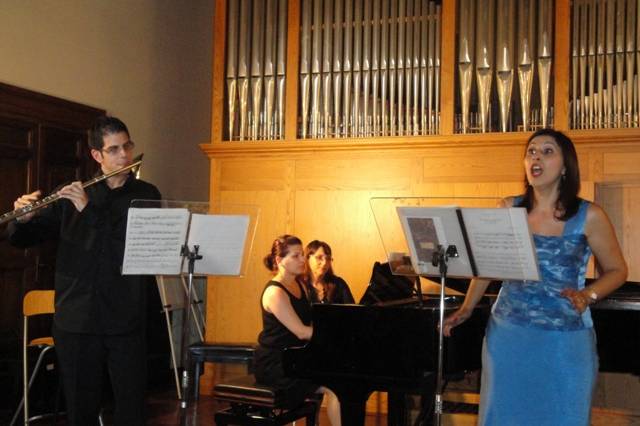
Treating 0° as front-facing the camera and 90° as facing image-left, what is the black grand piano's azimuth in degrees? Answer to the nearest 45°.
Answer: approximately 90°

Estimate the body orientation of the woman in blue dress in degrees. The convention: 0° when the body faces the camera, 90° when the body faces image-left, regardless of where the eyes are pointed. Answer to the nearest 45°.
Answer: approximately 45°

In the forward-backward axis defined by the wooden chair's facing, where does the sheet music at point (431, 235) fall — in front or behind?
in front

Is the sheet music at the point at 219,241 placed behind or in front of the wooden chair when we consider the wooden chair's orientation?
in front

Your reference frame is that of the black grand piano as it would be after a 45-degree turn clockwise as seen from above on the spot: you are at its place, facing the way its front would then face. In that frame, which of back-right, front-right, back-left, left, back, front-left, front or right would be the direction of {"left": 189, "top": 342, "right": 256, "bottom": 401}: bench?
front

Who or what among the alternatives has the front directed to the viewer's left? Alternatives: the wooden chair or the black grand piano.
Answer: the black grand piano

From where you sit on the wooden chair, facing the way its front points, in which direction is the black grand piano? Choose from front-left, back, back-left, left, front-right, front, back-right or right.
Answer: front

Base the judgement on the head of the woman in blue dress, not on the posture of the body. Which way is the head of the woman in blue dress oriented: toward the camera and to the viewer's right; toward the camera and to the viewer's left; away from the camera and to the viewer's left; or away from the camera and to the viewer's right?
toward the camera and to the viewer's left

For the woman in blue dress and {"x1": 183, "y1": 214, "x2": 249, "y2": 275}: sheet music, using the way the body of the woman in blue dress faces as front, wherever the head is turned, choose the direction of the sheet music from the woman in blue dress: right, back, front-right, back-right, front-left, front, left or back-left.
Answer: front-right

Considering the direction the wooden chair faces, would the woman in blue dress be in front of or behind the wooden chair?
in front

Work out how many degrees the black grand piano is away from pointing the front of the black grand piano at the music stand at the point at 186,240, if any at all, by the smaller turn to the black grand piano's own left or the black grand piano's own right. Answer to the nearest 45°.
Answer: approximately 45° to the black grand piano's own left

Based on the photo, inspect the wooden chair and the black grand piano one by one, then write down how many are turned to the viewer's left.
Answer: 1

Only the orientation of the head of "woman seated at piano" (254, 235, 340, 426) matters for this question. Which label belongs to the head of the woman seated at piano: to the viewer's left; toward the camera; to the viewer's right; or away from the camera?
to the viewer's right

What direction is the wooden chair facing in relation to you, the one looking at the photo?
facing the viewer and to the right of the viewer

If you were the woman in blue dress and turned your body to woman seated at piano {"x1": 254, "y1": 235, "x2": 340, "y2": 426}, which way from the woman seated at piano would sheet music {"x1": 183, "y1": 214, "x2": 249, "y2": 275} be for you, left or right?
left

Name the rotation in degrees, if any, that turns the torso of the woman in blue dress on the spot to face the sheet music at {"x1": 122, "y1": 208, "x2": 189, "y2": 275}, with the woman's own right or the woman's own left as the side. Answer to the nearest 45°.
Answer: approximately 45° to the woman's own right

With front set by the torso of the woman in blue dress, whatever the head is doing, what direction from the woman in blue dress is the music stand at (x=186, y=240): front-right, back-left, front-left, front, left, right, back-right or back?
front-right
